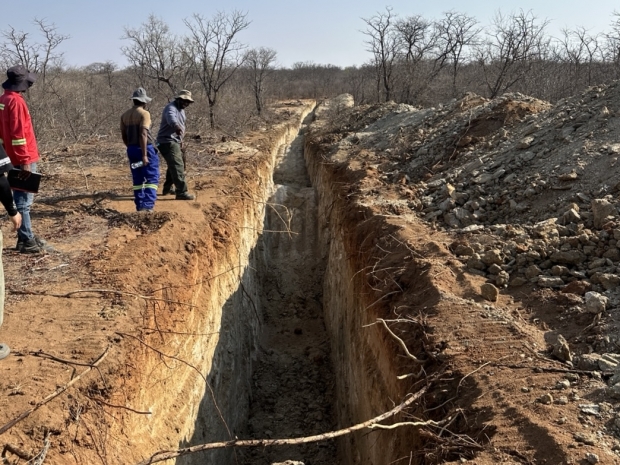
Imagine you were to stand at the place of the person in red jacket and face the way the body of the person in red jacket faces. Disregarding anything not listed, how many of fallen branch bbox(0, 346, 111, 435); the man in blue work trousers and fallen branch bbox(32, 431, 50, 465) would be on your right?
2

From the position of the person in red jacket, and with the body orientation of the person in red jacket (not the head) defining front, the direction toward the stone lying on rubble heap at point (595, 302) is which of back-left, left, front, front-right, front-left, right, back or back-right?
front-right

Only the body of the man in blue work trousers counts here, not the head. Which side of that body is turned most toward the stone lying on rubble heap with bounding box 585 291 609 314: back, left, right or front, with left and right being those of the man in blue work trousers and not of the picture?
right

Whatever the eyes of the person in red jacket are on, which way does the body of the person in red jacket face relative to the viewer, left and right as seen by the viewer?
facing to the right of the viewer

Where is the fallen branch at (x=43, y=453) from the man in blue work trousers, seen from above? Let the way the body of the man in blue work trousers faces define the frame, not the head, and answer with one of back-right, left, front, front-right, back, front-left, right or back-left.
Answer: back-right

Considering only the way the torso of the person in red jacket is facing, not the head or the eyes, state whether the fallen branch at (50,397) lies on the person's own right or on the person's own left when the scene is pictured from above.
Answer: on the person's own right
